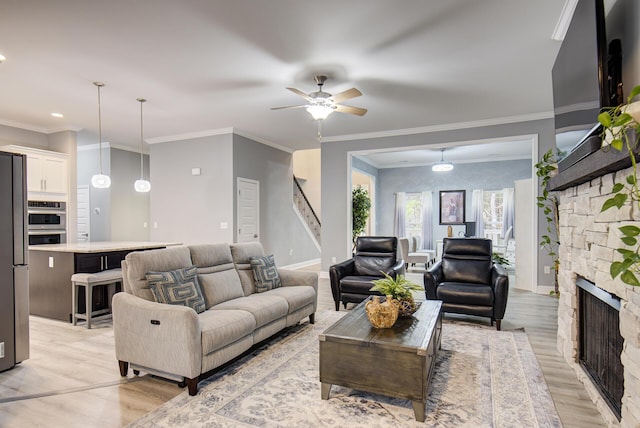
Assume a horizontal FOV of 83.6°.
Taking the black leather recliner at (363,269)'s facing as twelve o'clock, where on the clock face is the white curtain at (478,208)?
The white curtain is roughly at 7 o'clock from the black leather recliner.

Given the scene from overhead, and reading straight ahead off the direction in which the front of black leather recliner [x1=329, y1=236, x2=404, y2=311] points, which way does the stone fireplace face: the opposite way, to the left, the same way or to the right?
to the right

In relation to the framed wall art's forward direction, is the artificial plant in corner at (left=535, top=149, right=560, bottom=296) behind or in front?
in front

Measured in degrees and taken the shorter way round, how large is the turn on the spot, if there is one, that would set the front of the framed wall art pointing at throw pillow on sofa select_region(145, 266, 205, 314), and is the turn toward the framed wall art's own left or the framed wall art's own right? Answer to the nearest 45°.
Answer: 0° — it already faces it

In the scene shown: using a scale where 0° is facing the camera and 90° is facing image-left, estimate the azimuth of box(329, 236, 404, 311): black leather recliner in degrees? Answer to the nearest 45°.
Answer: approximately 0°

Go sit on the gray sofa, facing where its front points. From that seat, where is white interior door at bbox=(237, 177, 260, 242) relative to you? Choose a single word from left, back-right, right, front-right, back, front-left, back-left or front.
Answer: back-left

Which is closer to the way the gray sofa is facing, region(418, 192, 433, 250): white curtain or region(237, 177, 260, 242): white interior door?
the white curtain

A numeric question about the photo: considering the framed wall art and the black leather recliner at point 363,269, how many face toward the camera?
2

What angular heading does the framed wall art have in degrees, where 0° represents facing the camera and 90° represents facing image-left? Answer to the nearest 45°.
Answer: approximately 0°

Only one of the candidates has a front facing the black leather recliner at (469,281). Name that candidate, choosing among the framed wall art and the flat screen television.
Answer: the framed wall art

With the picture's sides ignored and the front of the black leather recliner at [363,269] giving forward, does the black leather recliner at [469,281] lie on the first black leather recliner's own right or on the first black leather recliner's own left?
on the first black leather recliner's own left

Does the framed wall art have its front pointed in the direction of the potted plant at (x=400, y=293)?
yes
